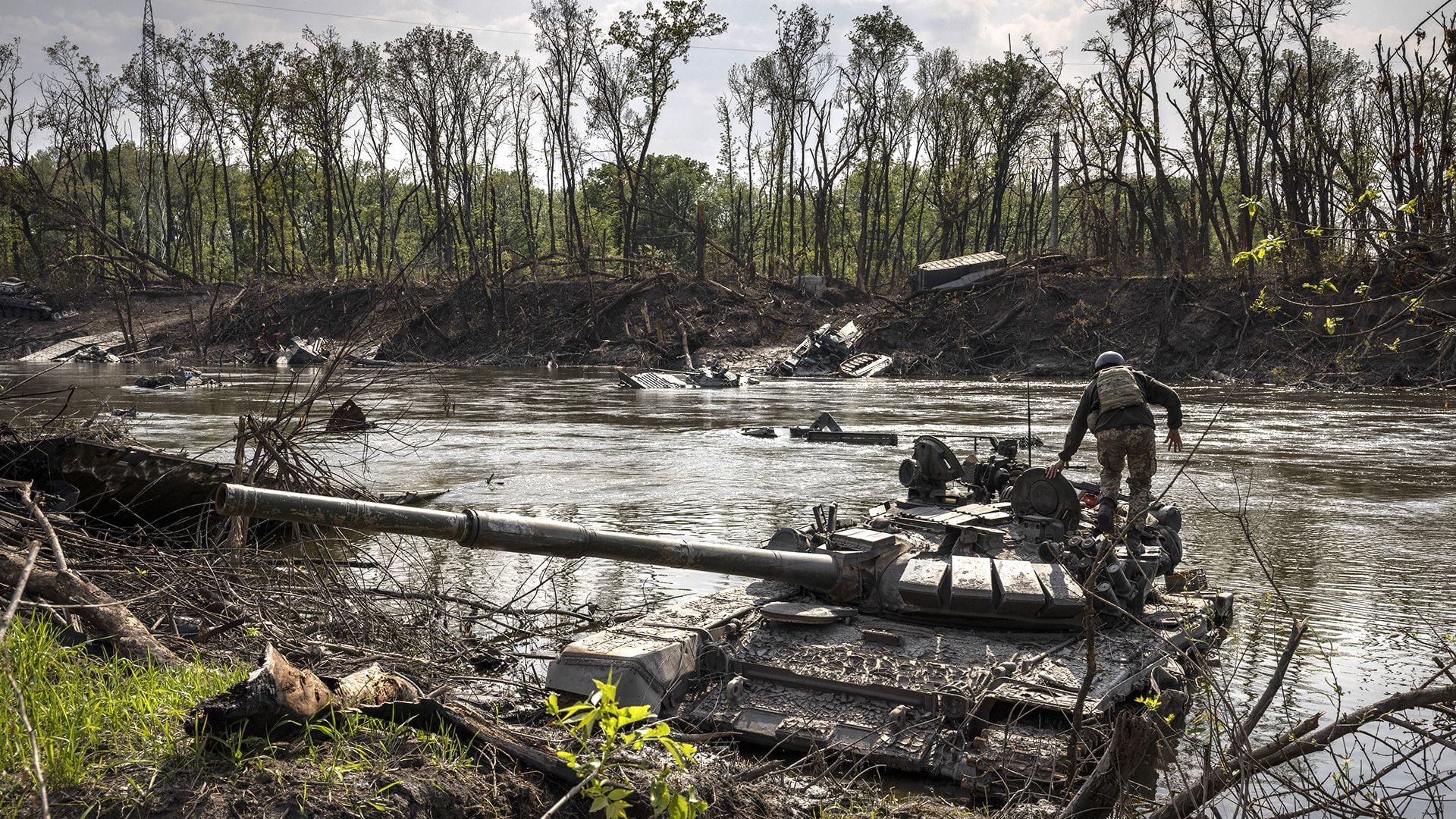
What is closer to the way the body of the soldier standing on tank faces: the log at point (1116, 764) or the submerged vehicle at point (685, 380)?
the submerged vehicle

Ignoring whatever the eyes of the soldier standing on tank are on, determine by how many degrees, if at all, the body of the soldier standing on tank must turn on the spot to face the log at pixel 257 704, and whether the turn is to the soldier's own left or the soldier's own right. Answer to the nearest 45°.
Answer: approximately 180°

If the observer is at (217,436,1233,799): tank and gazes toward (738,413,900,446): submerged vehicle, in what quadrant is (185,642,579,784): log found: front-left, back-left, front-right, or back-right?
back-left

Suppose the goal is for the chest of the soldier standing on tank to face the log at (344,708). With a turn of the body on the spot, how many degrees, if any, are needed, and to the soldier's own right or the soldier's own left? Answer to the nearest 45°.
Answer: approximately 180°

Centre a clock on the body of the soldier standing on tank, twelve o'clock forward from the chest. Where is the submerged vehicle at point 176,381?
The submerged vehicle is roughly at 10 o'clock from the soldier standing on tank.

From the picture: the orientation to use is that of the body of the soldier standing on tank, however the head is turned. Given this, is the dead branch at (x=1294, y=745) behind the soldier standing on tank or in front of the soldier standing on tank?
behind

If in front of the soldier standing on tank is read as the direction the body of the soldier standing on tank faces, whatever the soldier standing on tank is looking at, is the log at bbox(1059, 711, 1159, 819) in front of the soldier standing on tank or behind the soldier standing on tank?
behind

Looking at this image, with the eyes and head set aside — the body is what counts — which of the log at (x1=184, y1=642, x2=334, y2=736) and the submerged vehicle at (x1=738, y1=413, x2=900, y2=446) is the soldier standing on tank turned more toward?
the submerged vehicle

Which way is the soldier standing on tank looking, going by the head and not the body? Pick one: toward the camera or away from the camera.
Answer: away from the camera

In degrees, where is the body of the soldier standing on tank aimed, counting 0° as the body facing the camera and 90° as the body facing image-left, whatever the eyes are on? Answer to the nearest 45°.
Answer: approximately 180°

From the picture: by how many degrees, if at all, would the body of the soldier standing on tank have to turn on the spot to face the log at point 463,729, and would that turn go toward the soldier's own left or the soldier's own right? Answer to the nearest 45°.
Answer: approximately 180°

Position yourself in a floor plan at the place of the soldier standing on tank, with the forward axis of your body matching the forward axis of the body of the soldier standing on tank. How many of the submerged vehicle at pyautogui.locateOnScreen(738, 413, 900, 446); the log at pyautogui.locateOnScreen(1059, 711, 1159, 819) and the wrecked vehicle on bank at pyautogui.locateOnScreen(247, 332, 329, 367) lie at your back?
1
